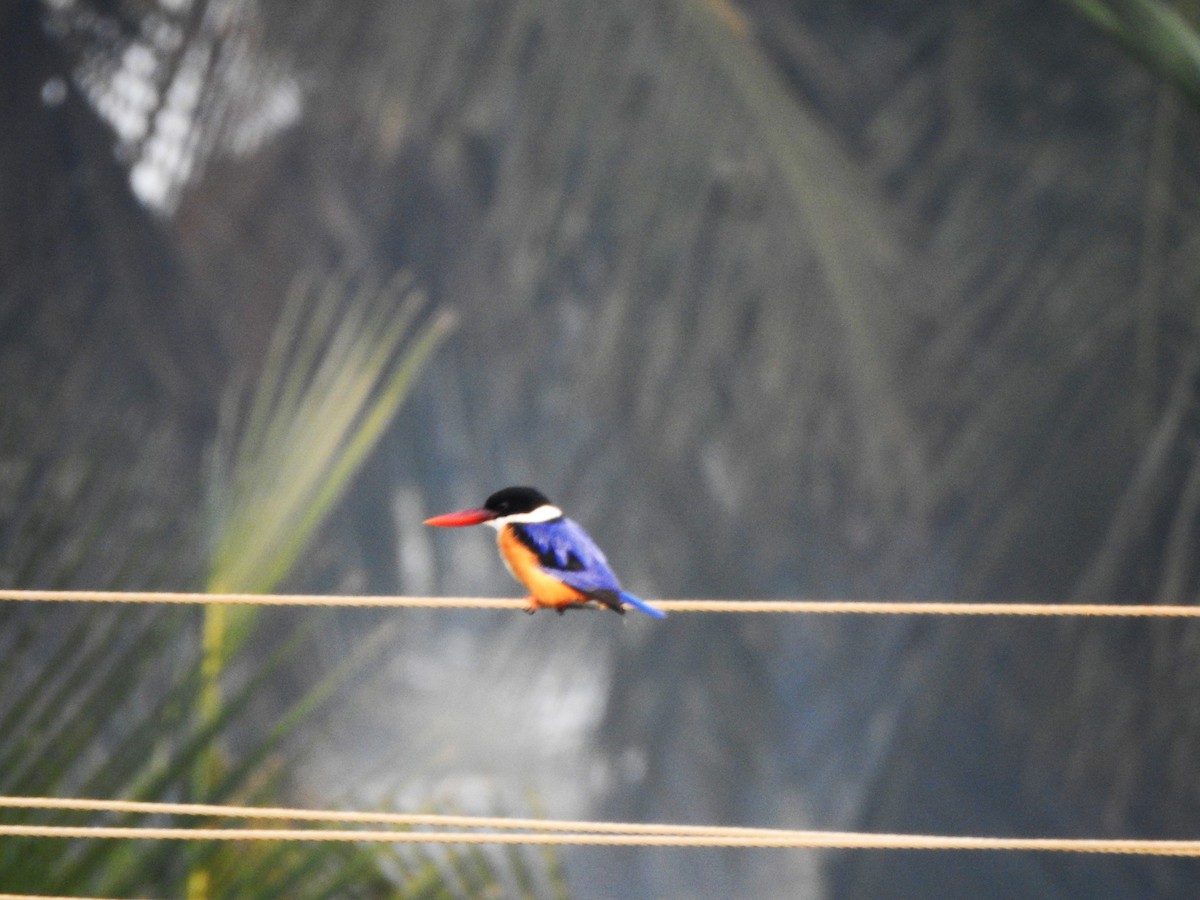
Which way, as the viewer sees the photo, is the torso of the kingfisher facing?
to the viewer's left
